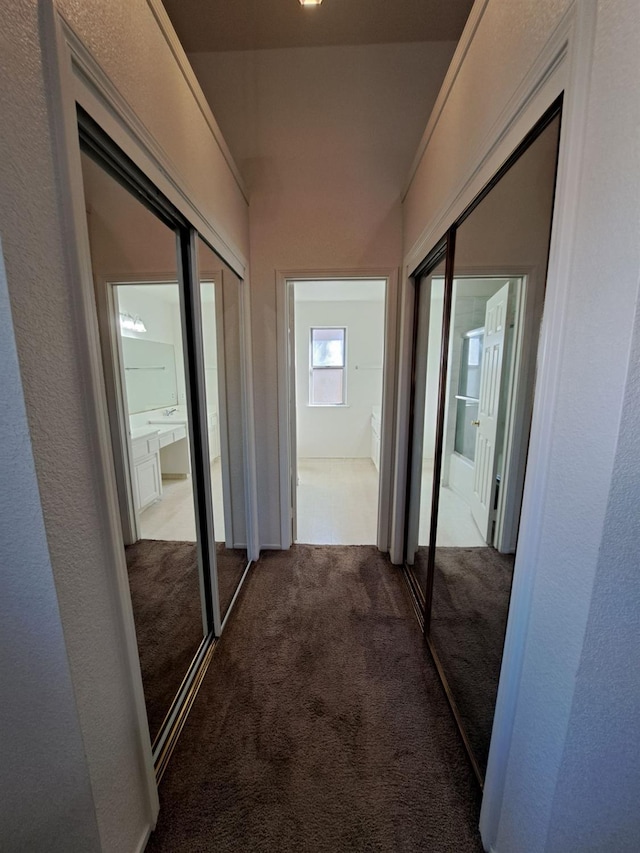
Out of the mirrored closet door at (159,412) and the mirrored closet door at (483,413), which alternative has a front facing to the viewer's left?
the mirrored closet door at (483,413)

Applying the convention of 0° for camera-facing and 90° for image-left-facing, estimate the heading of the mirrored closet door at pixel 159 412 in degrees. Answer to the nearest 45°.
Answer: approximately 270°

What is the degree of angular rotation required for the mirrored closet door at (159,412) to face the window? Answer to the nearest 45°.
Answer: approximately 45° to its left

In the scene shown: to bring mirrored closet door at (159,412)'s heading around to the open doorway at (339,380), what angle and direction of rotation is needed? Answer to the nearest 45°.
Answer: approximately 45° to its left

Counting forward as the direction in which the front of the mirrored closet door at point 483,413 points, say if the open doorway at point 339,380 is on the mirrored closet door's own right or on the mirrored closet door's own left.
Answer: on the mirrored closet door's own right

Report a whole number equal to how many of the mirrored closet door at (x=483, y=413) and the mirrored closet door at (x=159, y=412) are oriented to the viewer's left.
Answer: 1

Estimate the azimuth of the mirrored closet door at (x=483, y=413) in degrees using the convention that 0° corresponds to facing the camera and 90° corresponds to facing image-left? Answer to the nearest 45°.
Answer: approximately 90°

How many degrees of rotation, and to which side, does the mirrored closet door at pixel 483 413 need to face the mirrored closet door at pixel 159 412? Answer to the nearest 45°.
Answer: approximately 45° to its left
